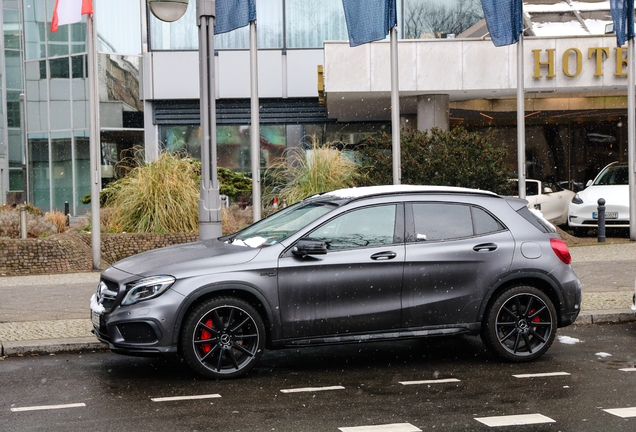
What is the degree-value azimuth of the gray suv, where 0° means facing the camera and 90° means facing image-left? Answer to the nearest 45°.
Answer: approximately 90°

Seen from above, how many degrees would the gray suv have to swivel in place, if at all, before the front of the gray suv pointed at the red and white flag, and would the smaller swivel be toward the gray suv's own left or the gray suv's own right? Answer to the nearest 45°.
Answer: approximately 45° to the gray suv's own right

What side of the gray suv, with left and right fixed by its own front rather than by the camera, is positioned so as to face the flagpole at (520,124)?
right

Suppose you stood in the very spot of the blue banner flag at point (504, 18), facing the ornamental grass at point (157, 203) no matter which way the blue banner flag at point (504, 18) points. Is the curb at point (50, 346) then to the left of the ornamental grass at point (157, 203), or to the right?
left

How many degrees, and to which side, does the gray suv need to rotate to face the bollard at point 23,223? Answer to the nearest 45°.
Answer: approximately 45° to its right

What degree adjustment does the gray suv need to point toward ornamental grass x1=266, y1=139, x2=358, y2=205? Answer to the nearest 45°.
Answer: approximately 90° to its right

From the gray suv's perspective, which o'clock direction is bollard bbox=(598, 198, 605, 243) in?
The bollard is roughly at 4 o'clock from the gray suv.

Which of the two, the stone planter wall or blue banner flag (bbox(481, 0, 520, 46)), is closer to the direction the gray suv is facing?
the stone planter wall

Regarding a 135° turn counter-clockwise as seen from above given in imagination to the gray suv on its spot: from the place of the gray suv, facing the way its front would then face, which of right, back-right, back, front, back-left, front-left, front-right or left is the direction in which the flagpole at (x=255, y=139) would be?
back-left

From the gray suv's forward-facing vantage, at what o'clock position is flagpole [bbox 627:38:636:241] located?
The flagpole is roughly at 4 o'clock from the gray suv.

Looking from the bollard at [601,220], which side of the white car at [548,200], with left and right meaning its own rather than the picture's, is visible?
left
